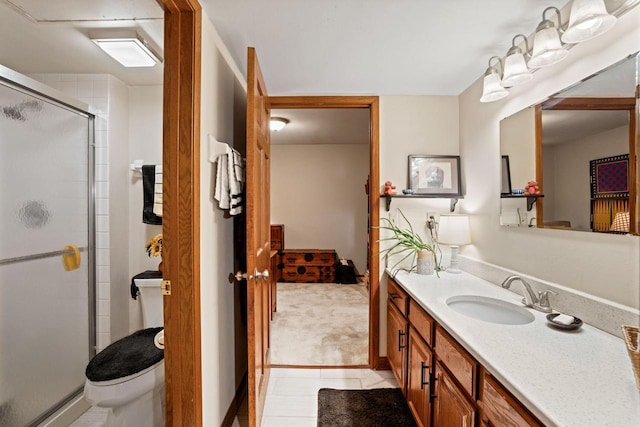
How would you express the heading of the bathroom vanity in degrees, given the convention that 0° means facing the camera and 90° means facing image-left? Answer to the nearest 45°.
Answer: approximately 45°

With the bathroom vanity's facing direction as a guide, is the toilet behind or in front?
in front

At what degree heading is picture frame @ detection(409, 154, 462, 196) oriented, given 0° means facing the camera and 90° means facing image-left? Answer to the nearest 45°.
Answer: approximately 0°

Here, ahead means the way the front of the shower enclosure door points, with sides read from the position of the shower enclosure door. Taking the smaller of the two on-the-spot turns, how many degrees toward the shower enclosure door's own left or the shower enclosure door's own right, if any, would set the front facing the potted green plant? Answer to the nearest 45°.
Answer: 0° — it already faces it

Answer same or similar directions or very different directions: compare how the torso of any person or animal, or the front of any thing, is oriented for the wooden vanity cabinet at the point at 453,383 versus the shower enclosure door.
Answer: very different directions

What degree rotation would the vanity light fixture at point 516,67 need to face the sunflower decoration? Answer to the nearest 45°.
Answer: approximately 45° to its right

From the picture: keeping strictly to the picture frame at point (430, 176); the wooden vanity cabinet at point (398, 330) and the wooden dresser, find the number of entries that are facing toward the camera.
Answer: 2

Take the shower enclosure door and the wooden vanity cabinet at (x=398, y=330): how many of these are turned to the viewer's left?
1

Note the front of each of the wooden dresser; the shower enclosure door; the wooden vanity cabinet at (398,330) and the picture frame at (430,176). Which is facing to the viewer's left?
the wooden vanity cabinet

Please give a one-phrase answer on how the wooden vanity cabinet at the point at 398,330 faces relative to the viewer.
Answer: facing to the left of the viewer

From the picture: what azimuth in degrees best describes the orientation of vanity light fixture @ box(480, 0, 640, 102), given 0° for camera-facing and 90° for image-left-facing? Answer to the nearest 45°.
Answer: approximately 45°
